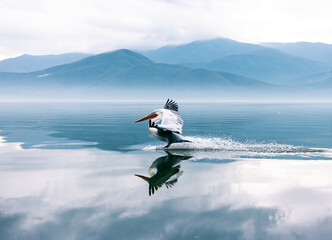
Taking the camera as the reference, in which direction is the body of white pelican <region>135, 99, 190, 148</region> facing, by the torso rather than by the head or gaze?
to the viewer's left

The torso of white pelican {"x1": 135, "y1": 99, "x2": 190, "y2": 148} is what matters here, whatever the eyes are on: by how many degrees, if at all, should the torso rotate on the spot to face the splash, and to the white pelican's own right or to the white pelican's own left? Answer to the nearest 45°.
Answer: approximately 180°
